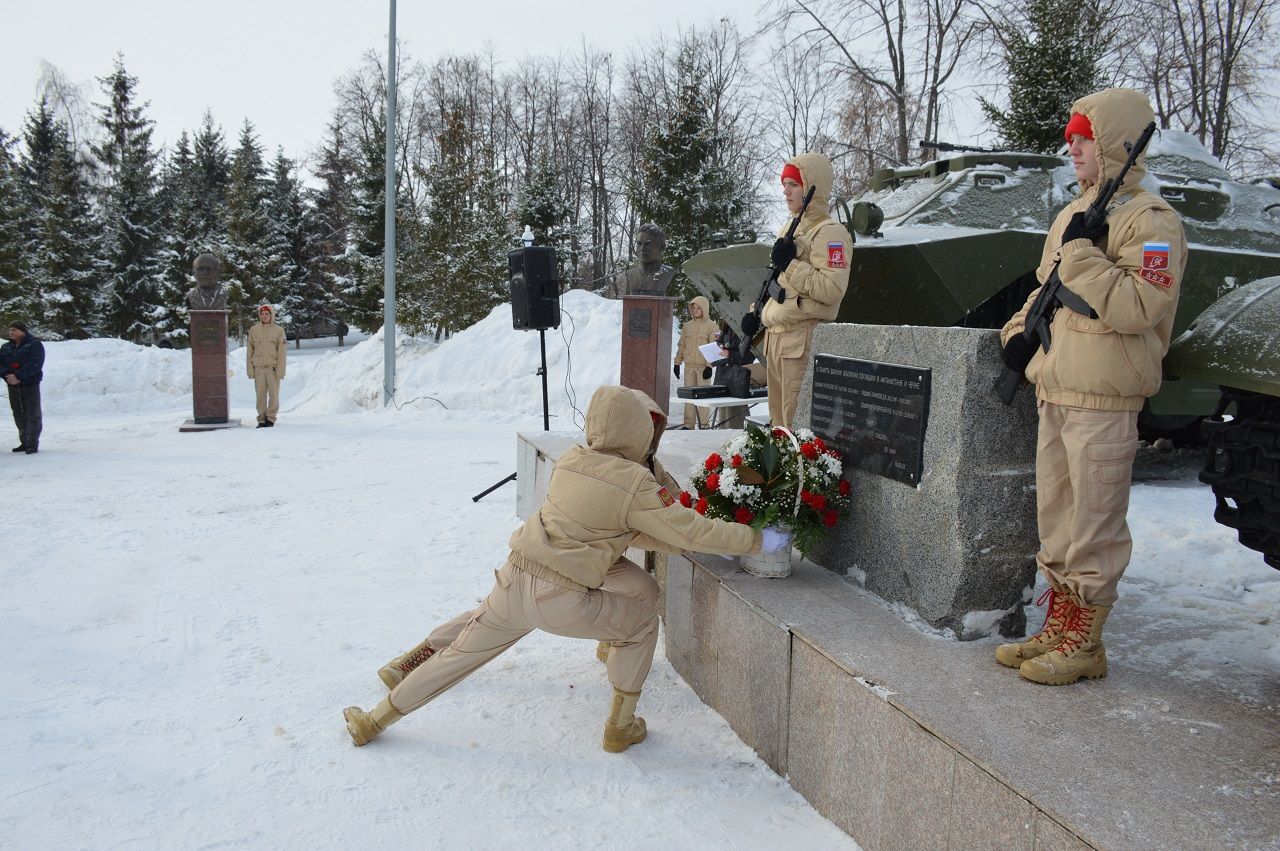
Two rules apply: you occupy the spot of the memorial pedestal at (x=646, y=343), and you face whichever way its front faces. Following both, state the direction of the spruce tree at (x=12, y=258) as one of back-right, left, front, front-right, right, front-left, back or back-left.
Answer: right

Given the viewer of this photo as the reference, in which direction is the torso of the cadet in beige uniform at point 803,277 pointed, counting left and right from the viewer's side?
facing to the left of the viewer

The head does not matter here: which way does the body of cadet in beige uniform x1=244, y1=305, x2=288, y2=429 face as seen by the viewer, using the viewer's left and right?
facing the viewer

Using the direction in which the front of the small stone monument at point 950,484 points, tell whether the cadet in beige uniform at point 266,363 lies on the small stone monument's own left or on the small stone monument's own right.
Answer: on the small stone monument's own right

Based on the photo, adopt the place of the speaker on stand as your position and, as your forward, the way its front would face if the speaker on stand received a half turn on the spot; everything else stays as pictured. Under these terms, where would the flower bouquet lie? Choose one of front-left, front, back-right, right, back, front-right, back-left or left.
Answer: back-right

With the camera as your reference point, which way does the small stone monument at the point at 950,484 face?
facing the viewer and to the left of the viewer

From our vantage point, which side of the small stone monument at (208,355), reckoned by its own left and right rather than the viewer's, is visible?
front

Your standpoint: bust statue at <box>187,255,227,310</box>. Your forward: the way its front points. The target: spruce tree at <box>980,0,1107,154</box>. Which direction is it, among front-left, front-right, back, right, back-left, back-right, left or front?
left

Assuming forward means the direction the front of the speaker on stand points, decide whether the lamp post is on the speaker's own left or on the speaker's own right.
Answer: on the speaker's own right

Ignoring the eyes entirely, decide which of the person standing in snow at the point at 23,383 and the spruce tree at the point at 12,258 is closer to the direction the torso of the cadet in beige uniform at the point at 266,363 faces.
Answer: the person standing in snow
